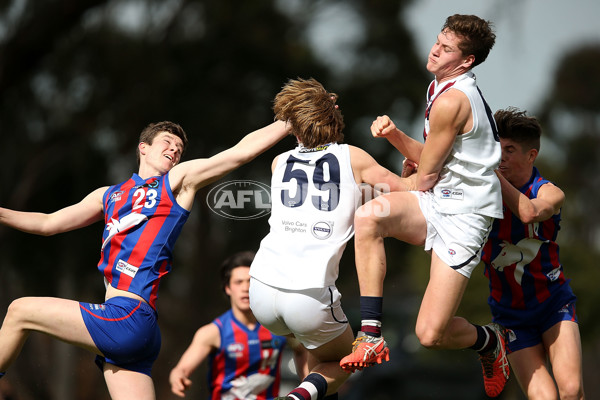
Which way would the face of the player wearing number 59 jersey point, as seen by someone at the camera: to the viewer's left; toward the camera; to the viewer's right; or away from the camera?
away from the camera

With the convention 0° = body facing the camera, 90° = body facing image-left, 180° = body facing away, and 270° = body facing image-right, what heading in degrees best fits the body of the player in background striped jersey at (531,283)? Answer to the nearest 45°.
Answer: approximately 45°
